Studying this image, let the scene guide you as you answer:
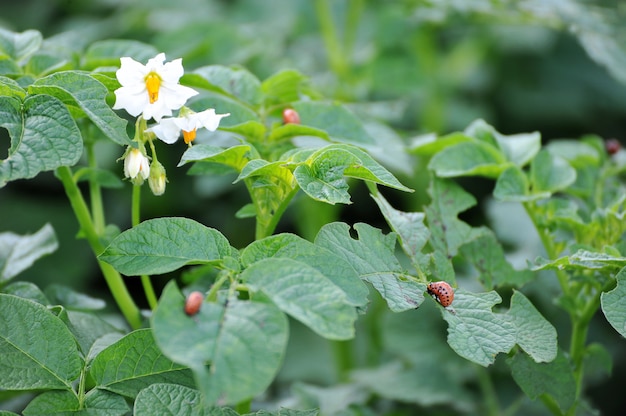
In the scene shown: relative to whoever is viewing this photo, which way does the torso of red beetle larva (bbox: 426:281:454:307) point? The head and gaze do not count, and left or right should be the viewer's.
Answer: facing to the left of the viewer
